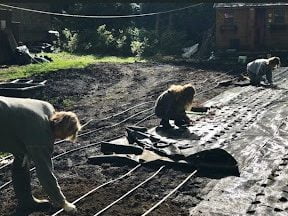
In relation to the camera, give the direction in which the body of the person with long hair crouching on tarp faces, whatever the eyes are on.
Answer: to the viewer's right

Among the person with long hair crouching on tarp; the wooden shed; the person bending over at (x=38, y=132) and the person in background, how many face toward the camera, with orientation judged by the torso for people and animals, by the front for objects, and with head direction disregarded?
1

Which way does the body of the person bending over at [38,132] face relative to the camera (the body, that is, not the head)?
to the viewer's right

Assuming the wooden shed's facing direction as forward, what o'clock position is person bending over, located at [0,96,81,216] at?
The person bending over is roughly at 12 o'clock from the wooden shed.

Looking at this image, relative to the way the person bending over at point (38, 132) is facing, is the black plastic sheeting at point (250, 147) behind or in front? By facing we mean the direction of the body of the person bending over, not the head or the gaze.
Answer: in front

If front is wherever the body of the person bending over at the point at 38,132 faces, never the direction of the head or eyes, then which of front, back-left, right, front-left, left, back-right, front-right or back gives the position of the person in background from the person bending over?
front-left

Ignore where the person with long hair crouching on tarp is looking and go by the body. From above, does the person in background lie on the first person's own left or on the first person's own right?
on the first person's own left

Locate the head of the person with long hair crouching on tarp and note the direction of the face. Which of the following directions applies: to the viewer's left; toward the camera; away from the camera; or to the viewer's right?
to the viewer's right

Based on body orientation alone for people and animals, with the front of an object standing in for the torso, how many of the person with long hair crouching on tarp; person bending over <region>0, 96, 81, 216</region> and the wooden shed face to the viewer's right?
2

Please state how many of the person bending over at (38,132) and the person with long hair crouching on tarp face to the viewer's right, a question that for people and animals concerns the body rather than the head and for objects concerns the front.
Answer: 2

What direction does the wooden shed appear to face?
toward the camera
